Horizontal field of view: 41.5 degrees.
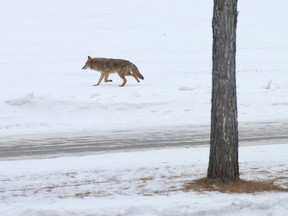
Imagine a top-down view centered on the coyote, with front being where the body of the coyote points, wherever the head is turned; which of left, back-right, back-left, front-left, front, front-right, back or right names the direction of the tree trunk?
left

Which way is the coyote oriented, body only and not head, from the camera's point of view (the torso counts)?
to the viewer's left
